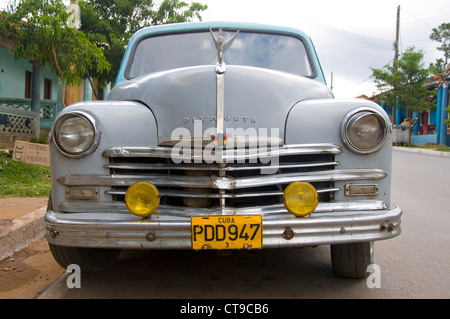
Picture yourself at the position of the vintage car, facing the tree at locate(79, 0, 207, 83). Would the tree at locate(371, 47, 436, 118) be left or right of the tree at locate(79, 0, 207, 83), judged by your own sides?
right

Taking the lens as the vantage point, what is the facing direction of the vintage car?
facing the viewer

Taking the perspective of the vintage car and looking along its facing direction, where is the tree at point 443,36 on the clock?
The tree is roughly at 7 o'clock from the vintage car.

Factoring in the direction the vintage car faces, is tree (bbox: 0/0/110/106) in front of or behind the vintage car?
behind

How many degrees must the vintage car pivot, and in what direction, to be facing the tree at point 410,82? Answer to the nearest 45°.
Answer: approximately 135° to its left

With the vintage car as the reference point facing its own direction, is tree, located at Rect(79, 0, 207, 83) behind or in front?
behind
